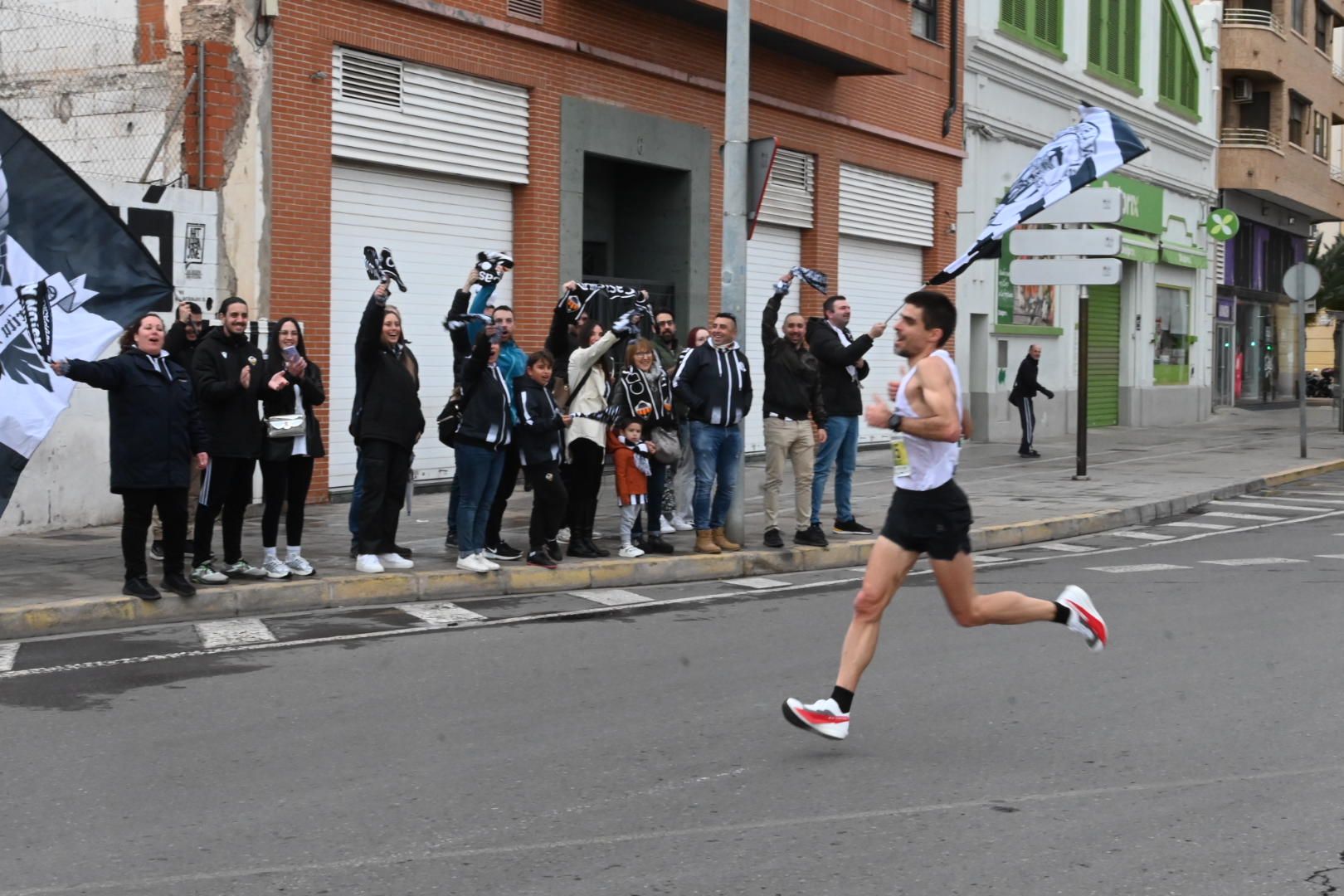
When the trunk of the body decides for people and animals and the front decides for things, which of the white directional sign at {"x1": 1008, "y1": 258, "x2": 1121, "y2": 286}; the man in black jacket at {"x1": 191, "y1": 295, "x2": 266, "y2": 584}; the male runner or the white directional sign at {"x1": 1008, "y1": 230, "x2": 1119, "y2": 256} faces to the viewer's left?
the male runner

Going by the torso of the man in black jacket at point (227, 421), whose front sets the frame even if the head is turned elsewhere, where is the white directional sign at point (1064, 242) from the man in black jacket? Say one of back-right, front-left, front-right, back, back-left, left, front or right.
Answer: left

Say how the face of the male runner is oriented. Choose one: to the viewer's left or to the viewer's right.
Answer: to the viewer's left

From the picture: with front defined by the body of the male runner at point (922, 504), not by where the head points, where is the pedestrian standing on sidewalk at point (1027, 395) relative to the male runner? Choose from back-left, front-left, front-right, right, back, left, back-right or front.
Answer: right

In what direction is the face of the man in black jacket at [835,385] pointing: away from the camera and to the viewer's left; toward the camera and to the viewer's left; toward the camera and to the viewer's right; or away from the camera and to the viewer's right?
toward the camera and to the viewer's right

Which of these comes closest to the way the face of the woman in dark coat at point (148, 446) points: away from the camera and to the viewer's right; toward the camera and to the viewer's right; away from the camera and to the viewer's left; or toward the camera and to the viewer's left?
toward the camera and to the viewer's right
